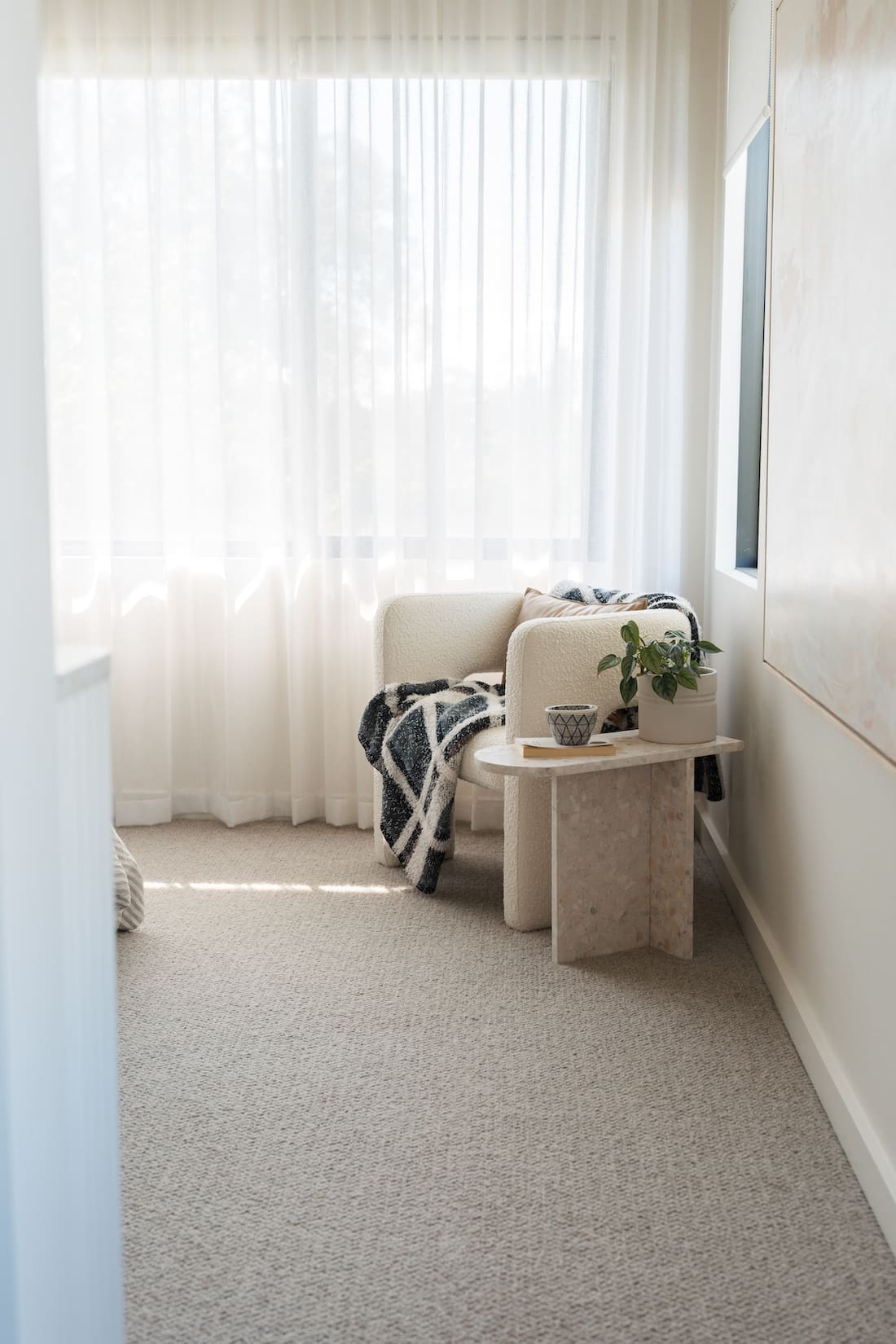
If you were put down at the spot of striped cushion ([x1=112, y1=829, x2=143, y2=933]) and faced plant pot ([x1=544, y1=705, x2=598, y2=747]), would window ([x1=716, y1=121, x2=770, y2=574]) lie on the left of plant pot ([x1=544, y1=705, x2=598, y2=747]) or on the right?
left

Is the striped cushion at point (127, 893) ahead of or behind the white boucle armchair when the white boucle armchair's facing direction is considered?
ahead

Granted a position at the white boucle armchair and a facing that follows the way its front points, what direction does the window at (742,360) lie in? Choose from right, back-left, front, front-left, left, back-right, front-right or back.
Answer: back
